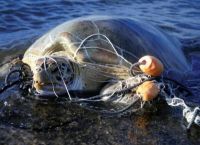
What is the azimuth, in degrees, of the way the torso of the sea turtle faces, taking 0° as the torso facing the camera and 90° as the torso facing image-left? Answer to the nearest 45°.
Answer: approximately 45°
